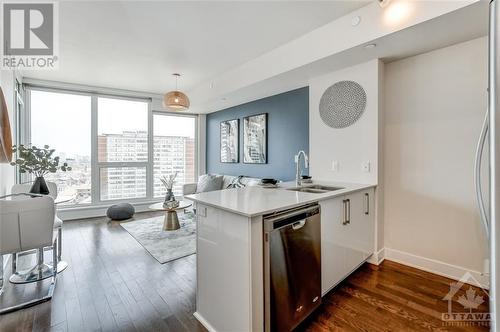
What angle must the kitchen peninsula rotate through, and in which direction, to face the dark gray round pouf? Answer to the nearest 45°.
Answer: approximately 180°

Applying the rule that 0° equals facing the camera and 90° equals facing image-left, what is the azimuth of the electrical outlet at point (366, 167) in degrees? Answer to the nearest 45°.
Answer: approximately 45°

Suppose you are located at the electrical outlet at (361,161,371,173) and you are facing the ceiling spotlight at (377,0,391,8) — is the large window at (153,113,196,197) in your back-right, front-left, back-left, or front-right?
back-right

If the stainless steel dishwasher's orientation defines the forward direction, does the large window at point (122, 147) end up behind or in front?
behind

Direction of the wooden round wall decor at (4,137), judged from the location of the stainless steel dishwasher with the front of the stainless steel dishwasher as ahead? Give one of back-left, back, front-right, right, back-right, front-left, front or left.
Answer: back-right
